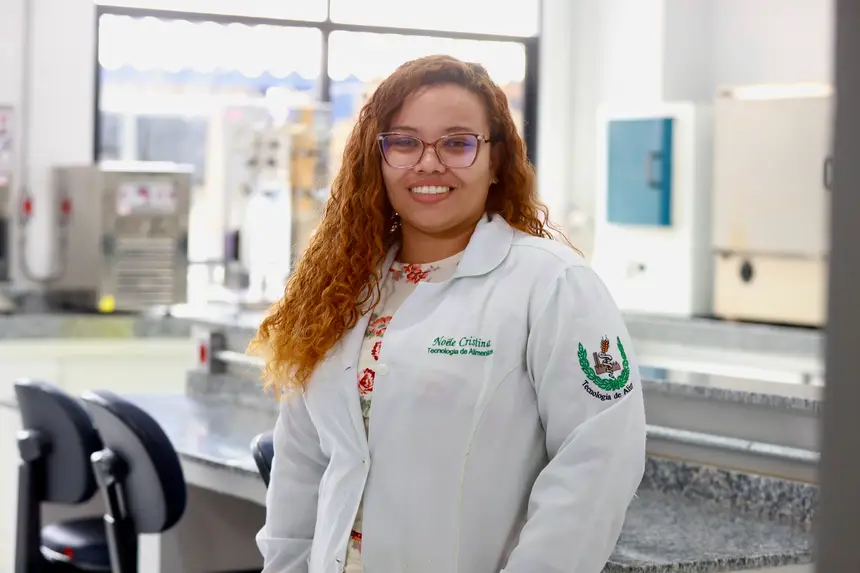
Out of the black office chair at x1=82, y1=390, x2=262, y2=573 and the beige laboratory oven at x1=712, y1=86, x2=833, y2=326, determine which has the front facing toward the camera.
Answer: the beige laboratory oven

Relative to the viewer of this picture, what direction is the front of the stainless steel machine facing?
facing the viewer and to the right of the viewer

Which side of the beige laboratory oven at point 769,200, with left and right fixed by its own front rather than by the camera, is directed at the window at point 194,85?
right

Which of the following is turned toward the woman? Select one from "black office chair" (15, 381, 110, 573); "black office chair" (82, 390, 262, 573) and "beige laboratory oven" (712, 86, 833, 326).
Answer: the beige laboratory oven

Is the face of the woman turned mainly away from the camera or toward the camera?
toward the camera

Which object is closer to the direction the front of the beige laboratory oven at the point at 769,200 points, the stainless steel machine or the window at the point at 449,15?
the stainless steel machine

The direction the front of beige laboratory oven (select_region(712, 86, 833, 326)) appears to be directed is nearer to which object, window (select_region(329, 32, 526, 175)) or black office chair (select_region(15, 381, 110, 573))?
the black office chair

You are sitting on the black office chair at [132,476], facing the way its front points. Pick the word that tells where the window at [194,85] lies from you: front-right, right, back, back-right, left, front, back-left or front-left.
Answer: front-left

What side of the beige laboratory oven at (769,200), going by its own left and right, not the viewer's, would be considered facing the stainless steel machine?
right

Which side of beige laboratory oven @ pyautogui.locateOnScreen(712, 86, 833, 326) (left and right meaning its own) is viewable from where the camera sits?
front

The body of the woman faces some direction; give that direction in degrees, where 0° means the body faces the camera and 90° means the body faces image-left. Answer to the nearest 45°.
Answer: approximately 45°

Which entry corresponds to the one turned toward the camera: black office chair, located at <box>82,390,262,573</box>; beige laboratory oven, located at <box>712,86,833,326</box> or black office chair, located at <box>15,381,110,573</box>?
the beige laboratory oven

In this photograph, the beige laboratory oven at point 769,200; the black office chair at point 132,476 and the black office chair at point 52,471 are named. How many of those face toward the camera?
1

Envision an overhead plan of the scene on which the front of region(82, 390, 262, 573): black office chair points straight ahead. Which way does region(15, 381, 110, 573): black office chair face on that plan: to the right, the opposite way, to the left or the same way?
the same way

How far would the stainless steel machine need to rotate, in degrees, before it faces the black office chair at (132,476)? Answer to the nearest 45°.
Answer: approximately 45° to its right

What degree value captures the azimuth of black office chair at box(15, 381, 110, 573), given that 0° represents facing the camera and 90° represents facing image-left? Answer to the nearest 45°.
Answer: approximately 225°
